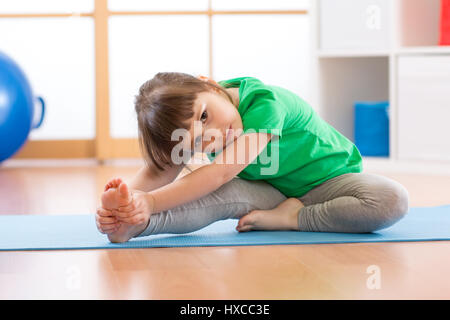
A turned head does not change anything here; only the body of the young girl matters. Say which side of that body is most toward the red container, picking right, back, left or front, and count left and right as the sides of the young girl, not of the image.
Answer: back

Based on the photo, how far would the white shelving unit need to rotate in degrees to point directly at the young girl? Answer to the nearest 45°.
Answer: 0° — it already faces them

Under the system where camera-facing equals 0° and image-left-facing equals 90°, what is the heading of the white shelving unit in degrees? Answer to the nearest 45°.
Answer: approximately 0°

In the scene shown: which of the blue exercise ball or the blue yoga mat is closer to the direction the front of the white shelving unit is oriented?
the blue yoga mat

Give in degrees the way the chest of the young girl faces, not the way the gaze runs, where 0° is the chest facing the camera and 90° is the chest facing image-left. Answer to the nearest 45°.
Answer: approximately 45°

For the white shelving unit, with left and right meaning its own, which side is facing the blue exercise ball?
right
